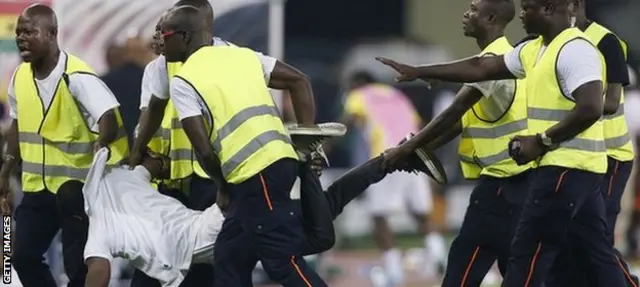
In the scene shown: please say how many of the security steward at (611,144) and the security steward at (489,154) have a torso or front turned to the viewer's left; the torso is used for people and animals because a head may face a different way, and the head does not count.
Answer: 2

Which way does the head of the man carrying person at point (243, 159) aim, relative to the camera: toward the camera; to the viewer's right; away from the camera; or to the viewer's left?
to the viewer's left

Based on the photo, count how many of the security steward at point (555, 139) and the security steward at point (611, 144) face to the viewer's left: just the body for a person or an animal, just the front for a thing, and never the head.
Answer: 2

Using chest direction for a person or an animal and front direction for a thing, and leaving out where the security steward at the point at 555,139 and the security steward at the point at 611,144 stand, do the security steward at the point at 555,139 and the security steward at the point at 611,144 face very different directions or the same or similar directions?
same or similar directions

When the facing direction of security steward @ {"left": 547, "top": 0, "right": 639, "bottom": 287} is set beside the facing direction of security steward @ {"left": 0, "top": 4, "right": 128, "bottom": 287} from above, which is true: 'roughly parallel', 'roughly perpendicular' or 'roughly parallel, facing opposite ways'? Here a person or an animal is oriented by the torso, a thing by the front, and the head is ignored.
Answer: roughly perpendicular

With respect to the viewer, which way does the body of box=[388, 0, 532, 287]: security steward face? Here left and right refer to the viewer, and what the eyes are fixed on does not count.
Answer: facing to the left of the viewer

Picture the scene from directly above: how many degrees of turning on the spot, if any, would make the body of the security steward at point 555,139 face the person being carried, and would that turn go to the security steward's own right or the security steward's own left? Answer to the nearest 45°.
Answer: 0° — they already face them

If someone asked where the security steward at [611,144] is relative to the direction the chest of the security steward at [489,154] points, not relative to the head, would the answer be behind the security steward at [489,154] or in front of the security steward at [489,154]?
behind

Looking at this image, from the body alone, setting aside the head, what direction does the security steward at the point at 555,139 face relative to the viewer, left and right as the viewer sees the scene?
facing to the left of the viewer

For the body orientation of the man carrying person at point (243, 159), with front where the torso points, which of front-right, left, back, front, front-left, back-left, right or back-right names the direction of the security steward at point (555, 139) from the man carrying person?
back-right

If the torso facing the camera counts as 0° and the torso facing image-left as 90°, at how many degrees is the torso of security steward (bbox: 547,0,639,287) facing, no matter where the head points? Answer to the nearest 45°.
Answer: approximately 90°

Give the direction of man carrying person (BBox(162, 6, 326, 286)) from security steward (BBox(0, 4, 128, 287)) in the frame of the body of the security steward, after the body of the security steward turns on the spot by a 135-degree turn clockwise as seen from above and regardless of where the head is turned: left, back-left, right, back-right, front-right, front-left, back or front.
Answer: back-right

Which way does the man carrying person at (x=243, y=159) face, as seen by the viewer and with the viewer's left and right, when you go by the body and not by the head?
facing away from the viewer and to the left of the viewer
